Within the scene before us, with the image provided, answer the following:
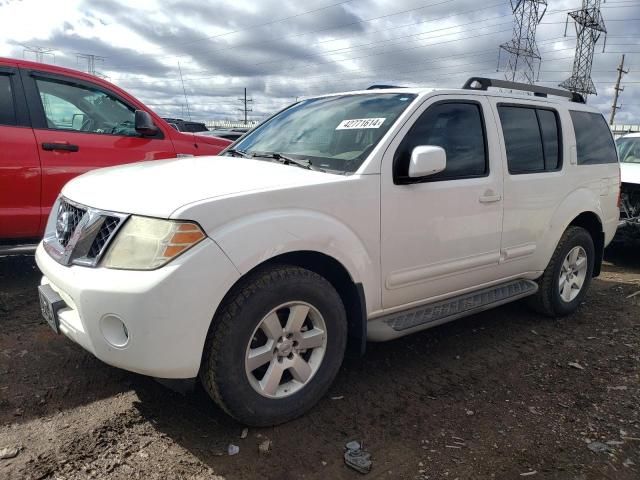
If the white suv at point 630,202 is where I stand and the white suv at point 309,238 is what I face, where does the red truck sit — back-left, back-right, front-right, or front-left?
front-right

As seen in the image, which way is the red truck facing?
to the viewer's right

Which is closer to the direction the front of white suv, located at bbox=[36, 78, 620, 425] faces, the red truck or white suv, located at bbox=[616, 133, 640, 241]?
the red truck

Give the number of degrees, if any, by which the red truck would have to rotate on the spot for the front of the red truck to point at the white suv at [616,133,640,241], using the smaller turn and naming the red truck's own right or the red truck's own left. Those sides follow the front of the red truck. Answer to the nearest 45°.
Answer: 0° — it already faces it

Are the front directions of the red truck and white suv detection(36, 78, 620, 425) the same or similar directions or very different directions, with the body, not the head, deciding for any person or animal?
very different directions

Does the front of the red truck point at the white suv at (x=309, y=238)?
no

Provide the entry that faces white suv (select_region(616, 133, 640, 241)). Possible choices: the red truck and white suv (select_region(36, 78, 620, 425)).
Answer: the red truck

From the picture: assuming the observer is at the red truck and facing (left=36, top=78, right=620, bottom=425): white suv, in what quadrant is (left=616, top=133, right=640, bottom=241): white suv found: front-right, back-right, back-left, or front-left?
front-left

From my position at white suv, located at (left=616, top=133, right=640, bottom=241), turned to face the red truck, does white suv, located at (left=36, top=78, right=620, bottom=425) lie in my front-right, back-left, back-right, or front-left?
front-left

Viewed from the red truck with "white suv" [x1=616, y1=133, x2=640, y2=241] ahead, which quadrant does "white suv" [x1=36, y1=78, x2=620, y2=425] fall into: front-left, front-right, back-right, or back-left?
front-right

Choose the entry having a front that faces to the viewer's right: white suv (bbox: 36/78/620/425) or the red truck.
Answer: the red truck

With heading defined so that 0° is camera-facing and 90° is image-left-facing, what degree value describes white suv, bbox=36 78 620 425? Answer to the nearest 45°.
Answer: approximately 45°

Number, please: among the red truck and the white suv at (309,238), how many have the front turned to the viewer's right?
1

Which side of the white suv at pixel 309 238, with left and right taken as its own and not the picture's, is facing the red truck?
right

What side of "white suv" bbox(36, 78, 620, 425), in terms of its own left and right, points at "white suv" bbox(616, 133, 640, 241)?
back
